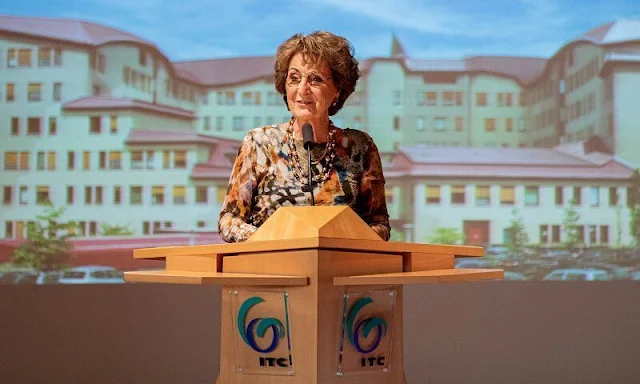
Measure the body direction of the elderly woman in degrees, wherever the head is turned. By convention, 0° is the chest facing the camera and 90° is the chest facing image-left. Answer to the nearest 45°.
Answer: approximately 0°
